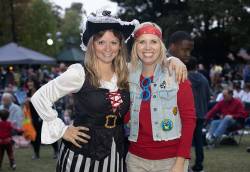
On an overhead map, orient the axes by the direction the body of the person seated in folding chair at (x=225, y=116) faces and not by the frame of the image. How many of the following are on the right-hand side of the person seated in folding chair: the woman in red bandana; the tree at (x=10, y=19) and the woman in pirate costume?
1

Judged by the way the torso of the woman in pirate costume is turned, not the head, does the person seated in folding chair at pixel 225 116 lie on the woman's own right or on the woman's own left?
on the woman's own left

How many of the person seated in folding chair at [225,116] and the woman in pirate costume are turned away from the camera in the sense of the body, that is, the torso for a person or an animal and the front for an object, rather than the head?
0

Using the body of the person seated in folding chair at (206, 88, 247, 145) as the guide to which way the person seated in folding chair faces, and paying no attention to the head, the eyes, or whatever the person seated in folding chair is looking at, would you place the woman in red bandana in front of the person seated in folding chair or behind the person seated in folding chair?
in front

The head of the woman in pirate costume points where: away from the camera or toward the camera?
toward the camera

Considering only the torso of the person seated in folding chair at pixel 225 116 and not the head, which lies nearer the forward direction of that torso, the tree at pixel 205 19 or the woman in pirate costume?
the woman in pirate costume

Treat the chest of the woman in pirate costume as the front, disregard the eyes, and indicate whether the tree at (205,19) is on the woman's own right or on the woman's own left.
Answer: on the woman's own left

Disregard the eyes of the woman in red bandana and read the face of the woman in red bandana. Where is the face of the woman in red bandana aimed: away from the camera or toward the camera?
toward the camera

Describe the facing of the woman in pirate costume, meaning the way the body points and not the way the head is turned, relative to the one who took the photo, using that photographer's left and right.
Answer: facing the viewer and to the right of the viewer

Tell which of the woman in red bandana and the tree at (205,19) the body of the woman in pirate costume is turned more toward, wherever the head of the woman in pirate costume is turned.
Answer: the woman in red bandana

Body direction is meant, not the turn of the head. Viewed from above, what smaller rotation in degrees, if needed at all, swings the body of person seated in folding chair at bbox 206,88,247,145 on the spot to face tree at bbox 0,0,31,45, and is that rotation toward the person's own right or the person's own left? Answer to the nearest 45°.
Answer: approximately 90° to the person's own right

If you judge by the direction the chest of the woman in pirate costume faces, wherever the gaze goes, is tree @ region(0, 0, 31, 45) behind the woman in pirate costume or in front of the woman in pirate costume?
behind

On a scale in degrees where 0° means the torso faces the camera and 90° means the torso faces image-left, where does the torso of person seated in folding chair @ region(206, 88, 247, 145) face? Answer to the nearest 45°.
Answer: approximately 45°
